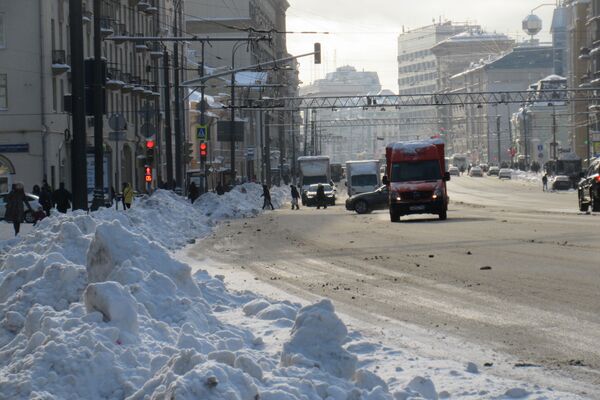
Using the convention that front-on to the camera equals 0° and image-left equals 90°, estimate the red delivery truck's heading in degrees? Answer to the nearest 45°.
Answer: approximately 0°

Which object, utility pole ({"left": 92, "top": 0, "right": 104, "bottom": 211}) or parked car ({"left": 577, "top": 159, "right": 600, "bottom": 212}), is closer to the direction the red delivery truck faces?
the utility pole

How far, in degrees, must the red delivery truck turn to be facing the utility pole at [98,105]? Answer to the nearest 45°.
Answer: approximately 45° to its right

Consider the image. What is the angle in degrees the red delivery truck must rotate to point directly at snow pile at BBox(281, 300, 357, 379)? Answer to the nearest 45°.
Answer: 0° — it already faces it

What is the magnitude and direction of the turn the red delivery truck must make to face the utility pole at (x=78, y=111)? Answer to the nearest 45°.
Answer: approximately 45° to its right

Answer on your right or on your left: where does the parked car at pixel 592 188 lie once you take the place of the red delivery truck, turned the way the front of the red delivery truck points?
on your left

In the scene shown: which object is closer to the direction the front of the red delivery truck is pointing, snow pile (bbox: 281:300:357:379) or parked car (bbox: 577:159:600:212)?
the snow pile

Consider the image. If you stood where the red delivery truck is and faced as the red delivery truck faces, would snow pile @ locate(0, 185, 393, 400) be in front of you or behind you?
in front
